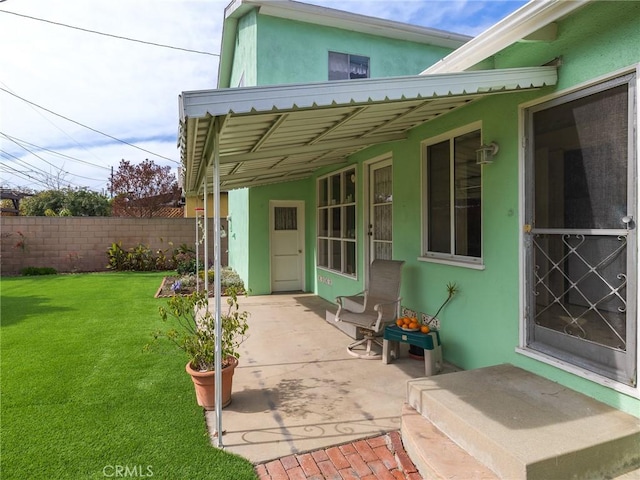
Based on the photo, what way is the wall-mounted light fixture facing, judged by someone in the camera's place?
facing the viewer and to the left of the viewer

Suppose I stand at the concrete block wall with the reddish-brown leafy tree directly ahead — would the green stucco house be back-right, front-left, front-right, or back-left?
back-right

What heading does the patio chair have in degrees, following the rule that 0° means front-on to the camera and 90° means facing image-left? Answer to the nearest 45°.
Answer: approximately 45°
